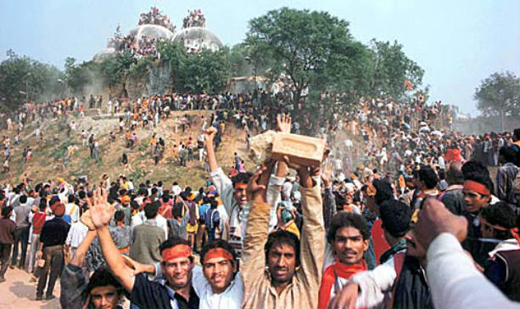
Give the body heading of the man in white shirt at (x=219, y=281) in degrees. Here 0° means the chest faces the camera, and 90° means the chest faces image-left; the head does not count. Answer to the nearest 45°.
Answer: approximately 0°

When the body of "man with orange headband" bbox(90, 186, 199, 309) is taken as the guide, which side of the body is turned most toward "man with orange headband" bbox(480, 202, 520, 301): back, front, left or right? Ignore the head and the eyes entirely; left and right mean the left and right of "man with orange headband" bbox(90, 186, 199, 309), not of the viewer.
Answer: left

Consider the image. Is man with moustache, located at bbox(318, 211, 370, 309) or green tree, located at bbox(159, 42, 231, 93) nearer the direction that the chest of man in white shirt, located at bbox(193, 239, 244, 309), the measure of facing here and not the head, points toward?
the man with moustache

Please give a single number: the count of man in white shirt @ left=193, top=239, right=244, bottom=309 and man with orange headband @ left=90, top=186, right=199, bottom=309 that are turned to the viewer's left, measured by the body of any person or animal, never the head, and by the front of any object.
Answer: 0

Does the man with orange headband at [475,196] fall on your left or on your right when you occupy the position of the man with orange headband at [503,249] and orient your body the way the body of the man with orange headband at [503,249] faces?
on your right

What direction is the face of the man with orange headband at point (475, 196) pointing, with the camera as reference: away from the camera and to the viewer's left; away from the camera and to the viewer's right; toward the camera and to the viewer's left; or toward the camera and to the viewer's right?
toward the camera and to the viewer's left

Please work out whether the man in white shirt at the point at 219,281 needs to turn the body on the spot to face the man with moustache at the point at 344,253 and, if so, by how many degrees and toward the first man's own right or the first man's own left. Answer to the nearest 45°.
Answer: approximately 90° to the first man's own left
